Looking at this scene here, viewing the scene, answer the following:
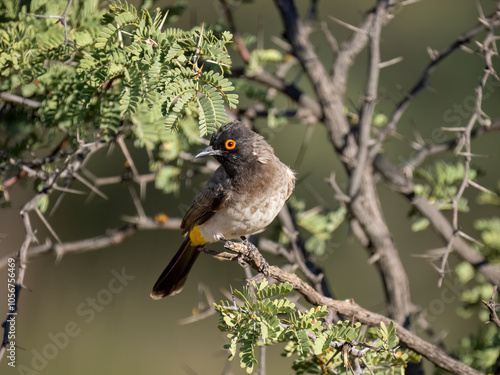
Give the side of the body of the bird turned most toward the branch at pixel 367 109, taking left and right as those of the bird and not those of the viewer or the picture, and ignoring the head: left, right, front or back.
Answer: left

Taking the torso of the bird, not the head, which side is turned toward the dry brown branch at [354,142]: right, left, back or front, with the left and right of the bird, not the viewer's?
left

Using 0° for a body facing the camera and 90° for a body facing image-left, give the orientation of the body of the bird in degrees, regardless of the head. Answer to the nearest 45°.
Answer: approximately 315°
